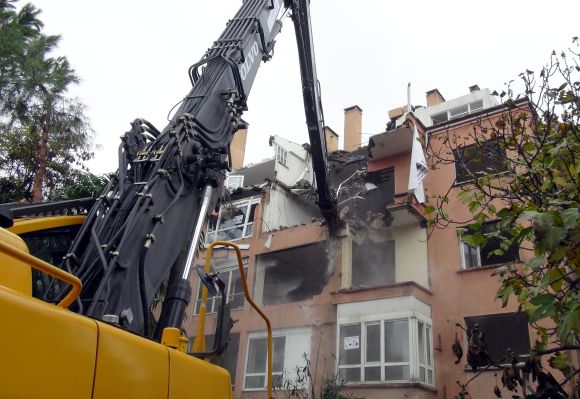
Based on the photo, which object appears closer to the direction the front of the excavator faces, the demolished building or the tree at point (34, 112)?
the demolished building

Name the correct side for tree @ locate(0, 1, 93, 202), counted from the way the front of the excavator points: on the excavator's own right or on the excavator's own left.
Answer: on the excavator's own left

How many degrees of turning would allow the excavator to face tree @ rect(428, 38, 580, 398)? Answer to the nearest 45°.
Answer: approximately 45° to its right

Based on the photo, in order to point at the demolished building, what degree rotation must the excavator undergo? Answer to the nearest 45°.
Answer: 0° — it already faces it

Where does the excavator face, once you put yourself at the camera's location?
facing away from the viewer and to the right of the viewer
